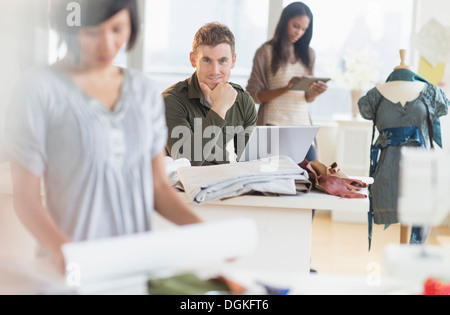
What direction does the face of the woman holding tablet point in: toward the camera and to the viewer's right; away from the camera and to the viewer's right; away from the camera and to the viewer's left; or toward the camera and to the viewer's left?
toward the camera and to the viewer's right

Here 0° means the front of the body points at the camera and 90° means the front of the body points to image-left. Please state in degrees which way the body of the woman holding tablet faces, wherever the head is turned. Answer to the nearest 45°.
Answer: approximately 315°

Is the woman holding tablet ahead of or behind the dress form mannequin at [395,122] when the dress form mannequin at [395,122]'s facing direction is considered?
behind

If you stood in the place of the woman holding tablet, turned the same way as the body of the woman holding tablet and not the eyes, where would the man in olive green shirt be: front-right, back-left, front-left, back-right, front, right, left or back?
front-right

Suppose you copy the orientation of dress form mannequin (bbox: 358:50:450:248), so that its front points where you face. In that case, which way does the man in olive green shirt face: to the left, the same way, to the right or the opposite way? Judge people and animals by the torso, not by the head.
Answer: the same way

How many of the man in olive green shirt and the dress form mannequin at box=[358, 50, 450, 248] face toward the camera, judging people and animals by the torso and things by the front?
2

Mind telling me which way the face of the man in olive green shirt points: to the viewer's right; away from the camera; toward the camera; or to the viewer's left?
toward the camera

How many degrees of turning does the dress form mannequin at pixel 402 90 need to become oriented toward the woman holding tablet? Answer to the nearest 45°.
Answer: approximately 135° to its right

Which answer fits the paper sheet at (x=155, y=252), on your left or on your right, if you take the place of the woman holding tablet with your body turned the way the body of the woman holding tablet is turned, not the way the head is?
on your right

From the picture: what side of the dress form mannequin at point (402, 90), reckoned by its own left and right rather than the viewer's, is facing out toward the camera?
front
